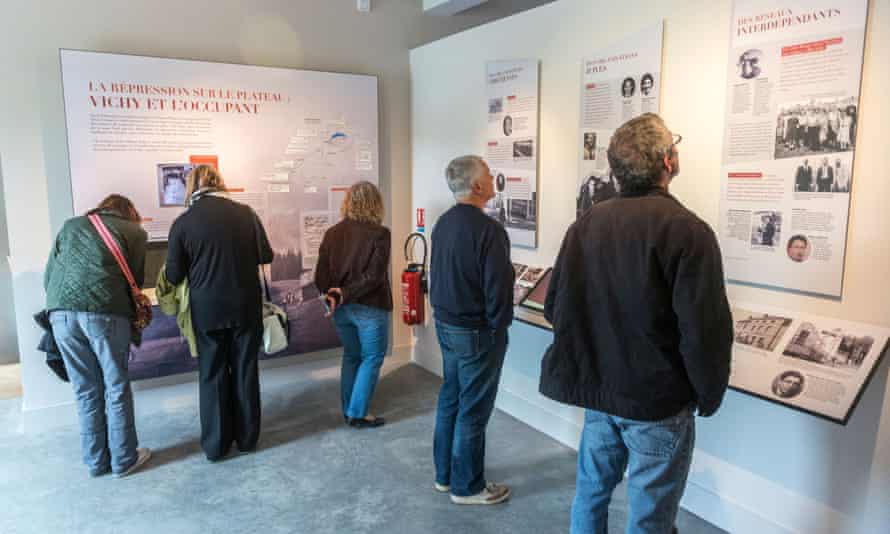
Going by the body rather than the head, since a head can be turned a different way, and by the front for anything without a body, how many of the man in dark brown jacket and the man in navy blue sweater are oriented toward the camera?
0

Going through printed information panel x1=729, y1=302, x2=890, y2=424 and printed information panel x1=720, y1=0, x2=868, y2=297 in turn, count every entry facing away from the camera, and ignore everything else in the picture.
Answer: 0

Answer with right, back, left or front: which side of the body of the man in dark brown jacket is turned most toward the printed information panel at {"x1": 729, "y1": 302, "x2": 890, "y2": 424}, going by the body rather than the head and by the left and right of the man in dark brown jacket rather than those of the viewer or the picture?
front

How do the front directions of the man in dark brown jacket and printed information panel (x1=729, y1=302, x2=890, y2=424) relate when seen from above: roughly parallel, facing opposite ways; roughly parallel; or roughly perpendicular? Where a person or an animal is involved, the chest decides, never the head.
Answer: roughly parallel, facing opposite ways

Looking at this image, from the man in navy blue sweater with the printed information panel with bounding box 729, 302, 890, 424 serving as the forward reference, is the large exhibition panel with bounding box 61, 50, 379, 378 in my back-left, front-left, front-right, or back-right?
back-left

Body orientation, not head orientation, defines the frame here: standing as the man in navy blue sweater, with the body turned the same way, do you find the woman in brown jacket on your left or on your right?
on your left

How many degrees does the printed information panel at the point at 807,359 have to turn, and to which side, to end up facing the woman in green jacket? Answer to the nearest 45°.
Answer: approximately 45° to its right

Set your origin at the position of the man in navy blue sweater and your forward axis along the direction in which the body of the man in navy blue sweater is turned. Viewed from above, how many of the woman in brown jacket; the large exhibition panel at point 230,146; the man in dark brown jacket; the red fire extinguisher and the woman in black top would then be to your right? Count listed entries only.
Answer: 1

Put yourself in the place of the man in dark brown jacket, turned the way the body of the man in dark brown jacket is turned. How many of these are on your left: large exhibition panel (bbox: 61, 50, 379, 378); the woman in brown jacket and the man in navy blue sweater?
3

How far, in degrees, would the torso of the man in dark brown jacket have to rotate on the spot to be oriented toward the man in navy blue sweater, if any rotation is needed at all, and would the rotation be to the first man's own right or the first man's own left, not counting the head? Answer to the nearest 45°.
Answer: approximately 90° to the first man's own left

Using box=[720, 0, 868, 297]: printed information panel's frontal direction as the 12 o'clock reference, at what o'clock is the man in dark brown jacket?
The man in dark brown jacket is roughly at 11 o'clock from the printed information panel.

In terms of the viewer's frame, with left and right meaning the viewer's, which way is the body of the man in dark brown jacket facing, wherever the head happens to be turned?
facing away from the viewer and to the right of the viewer

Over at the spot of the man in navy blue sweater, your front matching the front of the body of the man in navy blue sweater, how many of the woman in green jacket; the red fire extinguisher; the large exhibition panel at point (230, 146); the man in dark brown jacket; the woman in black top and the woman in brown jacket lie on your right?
1

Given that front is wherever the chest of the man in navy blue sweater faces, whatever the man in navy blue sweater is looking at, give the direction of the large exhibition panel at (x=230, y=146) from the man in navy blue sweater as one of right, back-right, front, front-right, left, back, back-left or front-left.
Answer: left

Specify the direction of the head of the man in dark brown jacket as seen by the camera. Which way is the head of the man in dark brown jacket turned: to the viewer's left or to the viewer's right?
to the viewer's right

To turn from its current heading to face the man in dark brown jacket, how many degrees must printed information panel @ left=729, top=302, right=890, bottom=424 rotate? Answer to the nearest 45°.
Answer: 0° — it already faces them

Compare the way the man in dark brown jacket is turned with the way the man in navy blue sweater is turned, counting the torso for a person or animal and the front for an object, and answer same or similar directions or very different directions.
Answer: same or similar directions

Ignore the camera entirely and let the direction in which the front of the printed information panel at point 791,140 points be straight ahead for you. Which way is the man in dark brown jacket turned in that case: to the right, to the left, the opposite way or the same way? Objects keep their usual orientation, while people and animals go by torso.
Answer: the opposite way

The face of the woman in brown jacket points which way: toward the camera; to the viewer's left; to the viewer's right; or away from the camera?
away from the camera

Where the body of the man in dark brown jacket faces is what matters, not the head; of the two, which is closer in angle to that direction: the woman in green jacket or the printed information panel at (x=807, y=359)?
the printed information panel

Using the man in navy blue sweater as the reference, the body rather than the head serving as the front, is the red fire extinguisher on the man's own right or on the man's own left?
on the man's own left
